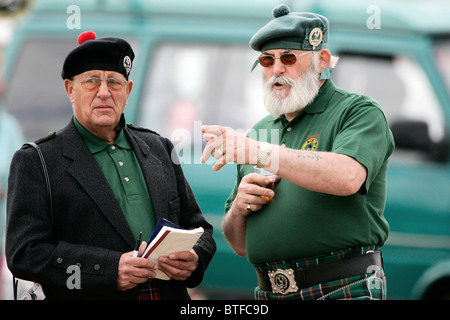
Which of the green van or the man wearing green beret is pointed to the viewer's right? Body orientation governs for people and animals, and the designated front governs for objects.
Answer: the green van

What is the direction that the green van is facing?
to the viewer's right

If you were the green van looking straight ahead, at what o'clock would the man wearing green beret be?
The man wearing green beret is roughly at 3 o'clock from the green van.

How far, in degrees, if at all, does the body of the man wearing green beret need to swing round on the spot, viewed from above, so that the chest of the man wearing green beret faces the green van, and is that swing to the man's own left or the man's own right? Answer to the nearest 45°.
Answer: approximately 135° to the man's own right

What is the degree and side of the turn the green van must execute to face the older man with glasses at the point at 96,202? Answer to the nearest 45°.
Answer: approximately 90° to its right

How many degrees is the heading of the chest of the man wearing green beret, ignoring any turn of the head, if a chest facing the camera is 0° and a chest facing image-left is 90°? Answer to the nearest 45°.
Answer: approximately 45°
